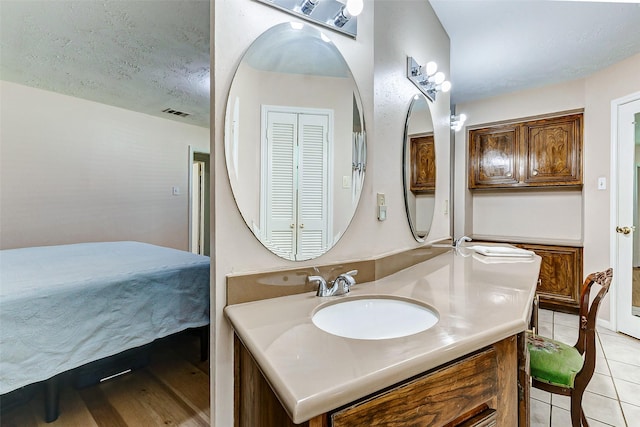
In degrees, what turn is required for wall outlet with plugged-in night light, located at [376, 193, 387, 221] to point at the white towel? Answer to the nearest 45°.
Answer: approximately 90° to its left

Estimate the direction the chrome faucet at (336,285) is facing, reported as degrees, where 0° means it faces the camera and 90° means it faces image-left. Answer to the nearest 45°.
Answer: approximately 315°

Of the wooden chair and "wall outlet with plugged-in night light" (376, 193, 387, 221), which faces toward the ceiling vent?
the wooden chair

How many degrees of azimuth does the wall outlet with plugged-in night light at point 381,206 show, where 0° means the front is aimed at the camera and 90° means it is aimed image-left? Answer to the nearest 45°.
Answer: approximately 315°

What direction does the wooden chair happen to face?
to the viewer's left

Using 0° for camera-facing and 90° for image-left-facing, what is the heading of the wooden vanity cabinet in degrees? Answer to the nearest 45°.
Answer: approximately 315°

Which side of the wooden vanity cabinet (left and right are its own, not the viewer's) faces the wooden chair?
left

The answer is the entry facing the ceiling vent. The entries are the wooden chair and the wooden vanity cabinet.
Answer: the wooden chair
